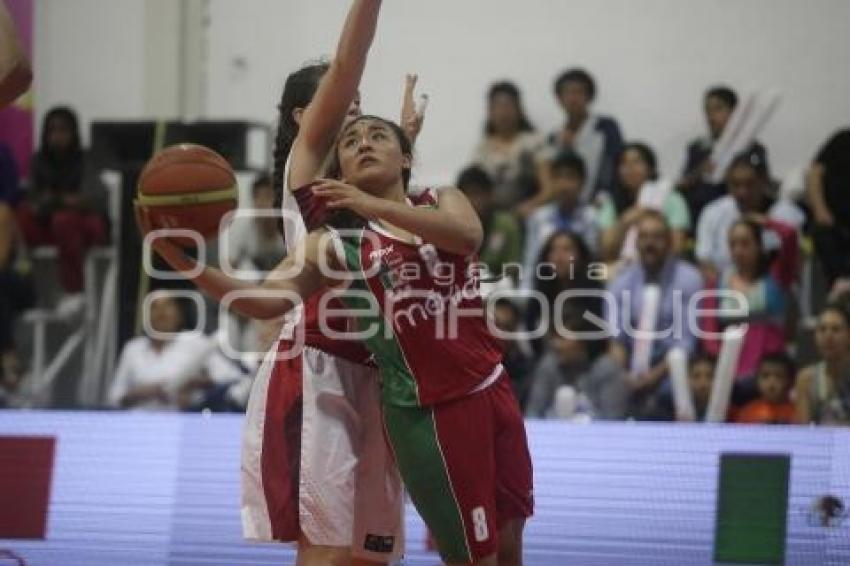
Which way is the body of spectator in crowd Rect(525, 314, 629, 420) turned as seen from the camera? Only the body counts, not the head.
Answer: toward the camera

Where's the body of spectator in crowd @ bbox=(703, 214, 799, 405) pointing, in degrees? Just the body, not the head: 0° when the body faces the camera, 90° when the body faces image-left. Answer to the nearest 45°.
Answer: approximately 45°

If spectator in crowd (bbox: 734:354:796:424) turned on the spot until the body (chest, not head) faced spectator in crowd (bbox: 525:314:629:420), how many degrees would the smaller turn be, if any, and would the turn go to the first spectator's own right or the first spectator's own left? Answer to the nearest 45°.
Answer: approximately 90° to the first spectator's own right

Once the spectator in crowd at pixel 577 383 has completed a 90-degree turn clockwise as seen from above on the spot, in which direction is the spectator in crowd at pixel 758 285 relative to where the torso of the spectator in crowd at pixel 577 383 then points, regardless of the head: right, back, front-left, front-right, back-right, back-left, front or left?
back-right

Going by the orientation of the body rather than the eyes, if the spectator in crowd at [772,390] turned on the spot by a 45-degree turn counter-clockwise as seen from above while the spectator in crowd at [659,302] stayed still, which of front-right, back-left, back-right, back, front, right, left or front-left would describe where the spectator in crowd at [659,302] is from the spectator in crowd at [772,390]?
back

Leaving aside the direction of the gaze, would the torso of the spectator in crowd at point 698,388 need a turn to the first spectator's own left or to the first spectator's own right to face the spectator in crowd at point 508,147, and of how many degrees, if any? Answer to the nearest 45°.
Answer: approximately 135° to the first spectator's own right

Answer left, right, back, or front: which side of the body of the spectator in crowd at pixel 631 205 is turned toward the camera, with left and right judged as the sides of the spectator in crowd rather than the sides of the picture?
front

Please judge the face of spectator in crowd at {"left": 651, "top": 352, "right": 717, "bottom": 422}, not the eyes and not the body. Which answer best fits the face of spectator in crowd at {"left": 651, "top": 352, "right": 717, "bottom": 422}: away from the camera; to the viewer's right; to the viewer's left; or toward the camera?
toward the camera

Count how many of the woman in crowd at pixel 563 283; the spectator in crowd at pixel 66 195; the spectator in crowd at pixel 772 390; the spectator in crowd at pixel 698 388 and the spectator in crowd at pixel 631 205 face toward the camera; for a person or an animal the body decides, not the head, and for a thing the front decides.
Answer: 5

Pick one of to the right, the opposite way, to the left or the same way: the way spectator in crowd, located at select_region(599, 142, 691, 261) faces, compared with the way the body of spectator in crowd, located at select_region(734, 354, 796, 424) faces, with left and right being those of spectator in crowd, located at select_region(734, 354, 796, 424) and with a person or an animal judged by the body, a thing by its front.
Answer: the same way

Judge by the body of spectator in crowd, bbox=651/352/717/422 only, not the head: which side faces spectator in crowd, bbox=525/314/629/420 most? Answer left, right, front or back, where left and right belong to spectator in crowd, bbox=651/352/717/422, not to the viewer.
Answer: right

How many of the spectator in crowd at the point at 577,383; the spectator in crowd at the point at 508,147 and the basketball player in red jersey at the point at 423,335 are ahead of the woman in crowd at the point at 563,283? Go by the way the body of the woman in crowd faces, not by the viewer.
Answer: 2

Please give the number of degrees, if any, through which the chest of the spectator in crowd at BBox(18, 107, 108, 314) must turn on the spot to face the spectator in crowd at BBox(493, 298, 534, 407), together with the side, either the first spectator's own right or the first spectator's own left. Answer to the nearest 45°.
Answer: approximately 45° to the first spectator's own left

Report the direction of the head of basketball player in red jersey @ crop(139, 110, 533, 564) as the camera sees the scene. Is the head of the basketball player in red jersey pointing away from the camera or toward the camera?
toward the camera

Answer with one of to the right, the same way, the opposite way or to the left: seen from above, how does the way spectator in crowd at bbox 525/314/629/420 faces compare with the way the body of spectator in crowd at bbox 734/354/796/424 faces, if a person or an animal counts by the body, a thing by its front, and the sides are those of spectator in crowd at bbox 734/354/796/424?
the same way

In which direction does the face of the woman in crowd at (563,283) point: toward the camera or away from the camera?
toward the camera

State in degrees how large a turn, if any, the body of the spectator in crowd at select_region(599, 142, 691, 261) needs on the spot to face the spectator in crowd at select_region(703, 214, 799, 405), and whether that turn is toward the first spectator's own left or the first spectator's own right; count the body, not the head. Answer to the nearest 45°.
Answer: approximately 45° to the first spectator's own left

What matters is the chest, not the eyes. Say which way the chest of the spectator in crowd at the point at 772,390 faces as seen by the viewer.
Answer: toward the camera

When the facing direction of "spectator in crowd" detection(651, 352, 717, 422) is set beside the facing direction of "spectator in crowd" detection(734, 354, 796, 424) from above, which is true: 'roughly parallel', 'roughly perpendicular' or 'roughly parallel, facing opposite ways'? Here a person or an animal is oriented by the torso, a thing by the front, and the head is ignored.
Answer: roughly parallel

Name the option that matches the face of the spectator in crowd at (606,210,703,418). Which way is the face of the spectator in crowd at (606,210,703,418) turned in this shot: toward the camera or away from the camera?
toward the camera

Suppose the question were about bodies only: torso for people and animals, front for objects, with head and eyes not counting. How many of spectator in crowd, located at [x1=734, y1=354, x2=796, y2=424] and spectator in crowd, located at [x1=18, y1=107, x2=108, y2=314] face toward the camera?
2

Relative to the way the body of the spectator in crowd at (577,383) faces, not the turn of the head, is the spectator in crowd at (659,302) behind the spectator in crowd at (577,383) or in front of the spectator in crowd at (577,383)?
behind
